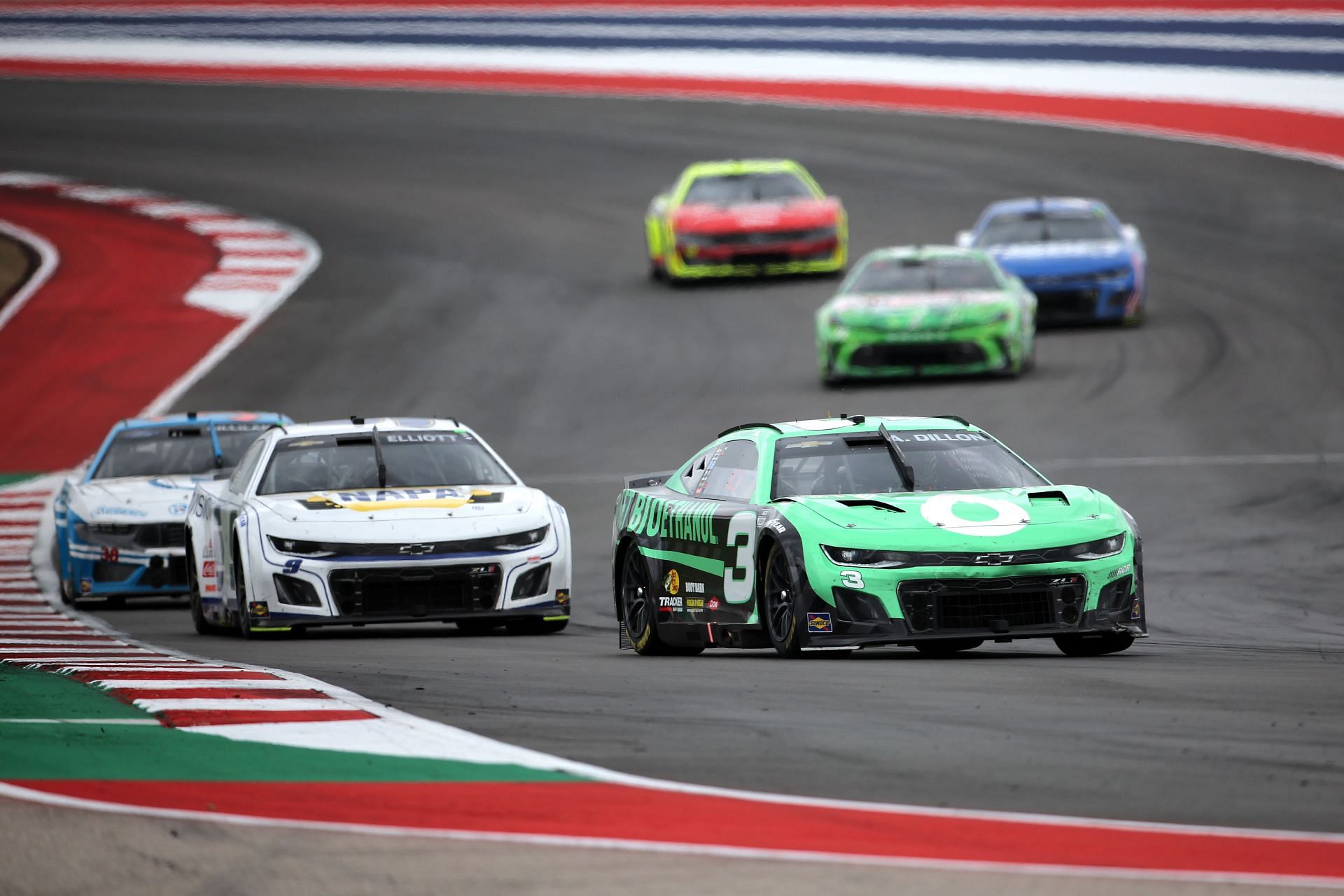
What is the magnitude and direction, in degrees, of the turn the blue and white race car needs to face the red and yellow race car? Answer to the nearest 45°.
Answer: approximately 135° to its left

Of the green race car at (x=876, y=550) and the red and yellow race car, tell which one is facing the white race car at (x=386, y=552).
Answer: the red and yellow race car

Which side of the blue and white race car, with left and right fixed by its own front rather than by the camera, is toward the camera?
front

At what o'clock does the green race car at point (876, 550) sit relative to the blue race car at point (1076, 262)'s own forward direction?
The green race car is roughly at 12 o'clock from the blue race car.

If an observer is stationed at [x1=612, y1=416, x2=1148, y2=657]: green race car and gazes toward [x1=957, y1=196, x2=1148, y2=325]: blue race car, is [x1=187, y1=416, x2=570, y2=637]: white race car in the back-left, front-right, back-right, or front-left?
front-left

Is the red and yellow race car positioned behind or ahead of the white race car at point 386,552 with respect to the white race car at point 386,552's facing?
behind

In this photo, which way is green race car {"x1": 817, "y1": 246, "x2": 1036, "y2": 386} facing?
toward the camera

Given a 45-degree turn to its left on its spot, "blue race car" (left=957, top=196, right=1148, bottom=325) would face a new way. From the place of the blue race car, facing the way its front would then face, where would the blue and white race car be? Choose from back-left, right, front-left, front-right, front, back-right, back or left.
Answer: right

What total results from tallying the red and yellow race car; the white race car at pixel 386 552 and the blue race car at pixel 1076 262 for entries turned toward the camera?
3

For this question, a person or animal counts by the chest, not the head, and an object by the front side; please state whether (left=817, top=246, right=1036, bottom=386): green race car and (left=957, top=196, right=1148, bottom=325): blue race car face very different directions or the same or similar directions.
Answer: same or similar directions

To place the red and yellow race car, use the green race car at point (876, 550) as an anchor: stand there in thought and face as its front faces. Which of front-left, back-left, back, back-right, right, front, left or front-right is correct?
back-left
